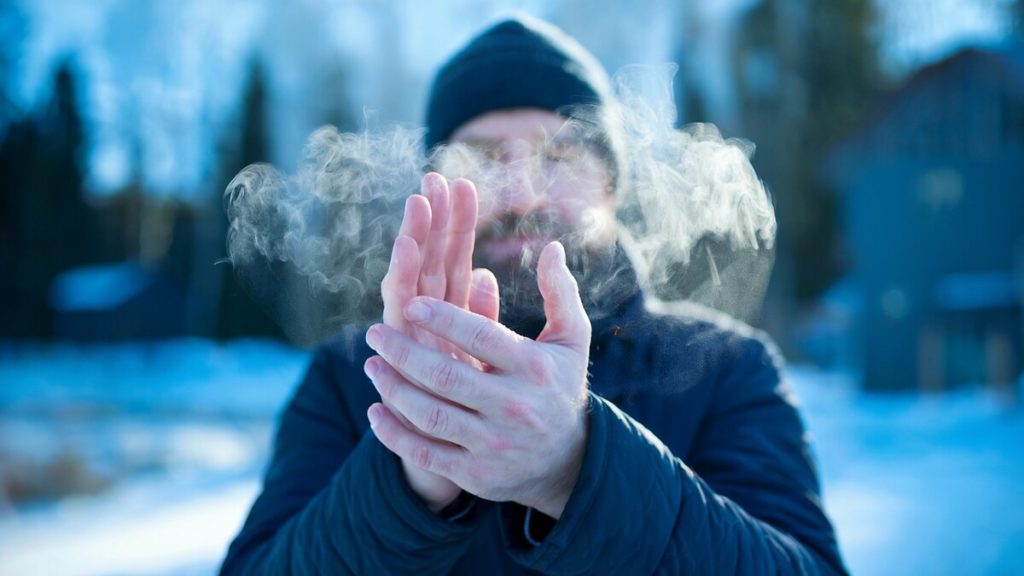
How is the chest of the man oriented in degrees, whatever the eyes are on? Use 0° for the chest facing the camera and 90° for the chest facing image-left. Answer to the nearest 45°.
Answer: approximately 0°
